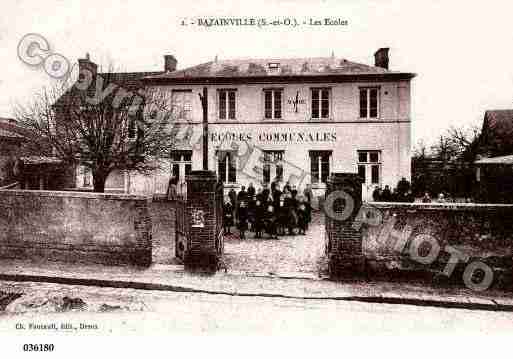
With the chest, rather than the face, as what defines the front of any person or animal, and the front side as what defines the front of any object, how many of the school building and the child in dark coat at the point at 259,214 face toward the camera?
2

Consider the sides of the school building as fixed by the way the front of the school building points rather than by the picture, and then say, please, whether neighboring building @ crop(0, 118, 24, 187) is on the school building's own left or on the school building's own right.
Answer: on the school building's own right

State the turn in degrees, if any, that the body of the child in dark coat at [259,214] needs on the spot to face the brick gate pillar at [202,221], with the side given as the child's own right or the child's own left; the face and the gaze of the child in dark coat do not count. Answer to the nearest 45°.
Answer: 0° — they already face it

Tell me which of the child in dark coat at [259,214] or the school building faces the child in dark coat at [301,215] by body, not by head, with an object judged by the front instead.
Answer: the school building

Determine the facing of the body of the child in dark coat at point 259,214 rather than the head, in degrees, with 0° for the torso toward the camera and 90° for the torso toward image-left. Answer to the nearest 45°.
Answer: approximately 0°

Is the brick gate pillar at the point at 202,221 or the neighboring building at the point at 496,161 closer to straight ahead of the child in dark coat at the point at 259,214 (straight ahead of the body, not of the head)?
the brick gate pillar

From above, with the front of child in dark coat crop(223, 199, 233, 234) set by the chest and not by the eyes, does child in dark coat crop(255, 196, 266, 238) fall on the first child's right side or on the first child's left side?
on the first child's left side

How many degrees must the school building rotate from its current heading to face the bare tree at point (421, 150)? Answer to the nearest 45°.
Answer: approximately 135° to its left

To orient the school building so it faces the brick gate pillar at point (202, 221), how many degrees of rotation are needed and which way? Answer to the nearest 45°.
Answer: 0° — it already faces it
